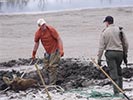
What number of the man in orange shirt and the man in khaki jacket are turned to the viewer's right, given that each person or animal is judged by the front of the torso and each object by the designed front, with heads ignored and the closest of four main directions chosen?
0

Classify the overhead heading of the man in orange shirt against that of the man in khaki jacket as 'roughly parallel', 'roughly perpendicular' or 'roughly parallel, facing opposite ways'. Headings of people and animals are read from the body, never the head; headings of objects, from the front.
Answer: roughly parallel, facing opposite ways

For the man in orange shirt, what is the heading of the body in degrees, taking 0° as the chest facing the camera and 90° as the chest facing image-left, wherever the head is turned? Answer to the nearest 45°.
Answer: approximately 45°

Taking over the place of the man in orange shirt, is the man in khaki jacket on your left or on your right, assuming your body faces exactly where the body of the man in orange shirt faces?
on your left

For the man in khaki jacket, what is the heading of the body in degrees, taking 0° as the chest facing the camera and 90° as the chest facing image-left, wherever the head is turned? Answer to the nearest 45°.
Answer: approximately 135°
